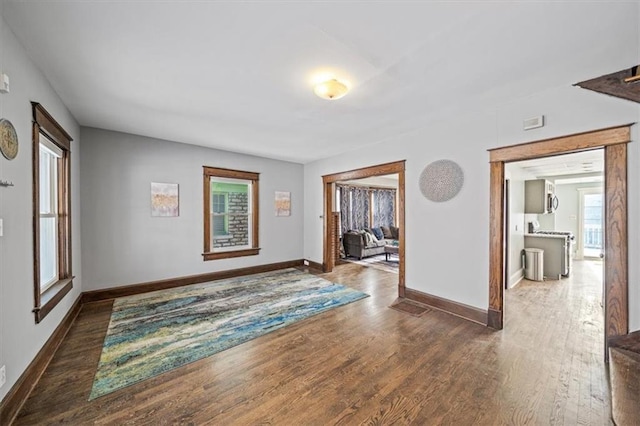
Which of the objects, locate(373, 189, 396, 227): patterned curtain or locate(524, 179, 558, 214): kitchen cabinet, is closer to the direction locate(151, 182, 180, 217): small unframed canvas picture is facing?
the kitchen cabinet

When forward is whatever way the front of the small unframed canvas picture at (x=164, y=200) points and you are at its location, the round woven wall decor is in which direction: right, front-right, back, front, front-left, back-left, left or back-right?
front-left

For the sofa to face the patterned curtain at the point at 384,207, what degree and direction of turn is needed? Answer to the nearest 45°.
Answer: approximately 135° to its left

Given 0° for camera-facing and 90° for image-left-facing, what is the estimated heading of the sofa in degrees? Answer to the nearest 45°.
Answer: approximately 315°

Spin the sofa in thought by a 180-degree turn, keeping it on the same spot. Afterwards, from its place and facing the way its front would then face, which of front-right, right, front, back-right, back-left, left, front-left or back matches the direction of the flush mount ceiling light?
back-left

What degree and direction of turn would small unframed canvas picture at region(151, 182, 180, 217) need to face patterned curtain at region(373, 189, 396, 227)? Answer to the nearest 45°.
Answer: approximately 90° to its left

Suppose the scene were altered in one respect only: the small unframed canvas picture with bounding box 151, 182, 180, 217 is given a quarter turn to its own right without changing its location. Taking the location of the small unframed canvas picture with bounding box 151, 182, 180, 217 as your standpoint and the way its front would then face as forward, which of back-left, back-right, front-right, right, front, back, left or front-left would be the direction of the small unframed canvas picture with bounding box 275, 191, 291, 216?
back

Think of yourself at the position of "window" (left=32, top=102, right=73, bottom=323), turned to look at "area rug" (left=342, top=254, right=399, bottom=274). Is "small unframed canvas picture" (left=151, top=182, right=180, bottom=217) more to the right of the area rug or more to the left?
left
